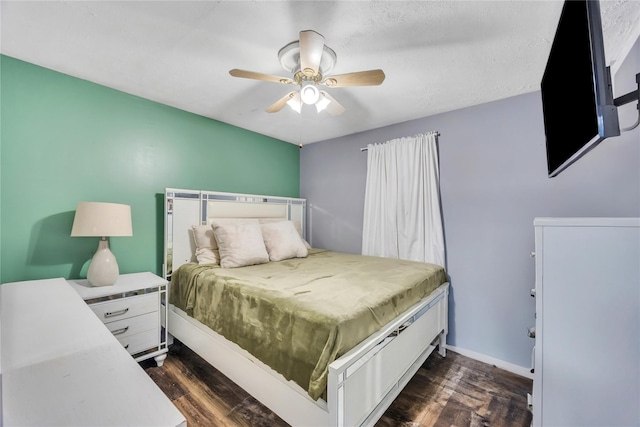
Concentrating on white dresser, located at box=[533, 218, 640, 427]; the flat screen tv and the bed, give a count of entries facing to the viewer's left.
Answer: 2

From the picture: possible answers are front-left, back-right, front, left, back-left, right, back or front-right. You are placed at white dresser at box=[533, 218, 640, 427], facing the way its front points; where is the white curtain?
front-right

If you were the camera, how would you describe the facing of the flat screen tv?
facing to the left of the viewer

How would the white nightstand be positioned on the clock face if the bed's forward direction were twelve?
The white nightstand is roughly at 5 o'clock from the bed.

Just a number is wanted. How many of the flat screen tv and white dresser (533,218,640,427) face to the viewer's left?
2

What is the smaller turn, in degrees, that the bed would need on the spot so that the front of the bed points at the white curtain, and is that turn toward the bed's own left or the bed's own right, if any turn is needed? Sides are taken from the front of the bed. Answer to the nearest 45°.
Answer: approximately 90° to the bed's own left

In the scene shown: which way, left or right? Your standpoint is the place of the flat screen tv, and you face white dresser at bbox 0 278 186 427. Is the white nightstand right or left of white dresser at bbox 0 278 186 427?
right

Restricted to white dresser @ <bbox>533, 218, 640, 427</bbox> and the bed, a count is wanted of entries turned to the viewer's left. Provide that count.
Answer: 1

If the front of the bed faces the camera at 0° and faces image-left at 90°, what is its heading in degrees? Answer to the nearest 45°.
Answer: approximately 315°

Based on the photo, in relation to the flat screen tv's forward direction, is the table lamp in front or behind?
in front

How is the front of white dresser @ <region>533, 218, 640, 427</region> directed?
to the viewer's left
